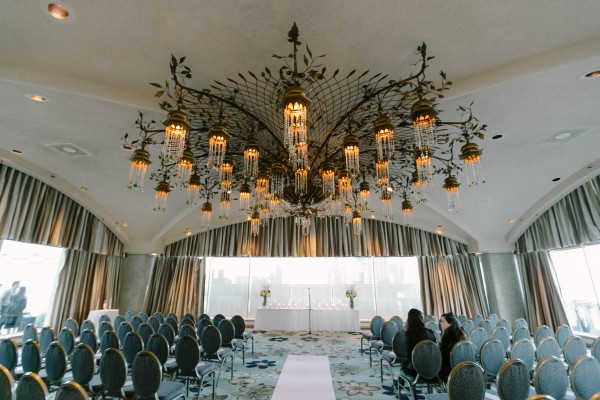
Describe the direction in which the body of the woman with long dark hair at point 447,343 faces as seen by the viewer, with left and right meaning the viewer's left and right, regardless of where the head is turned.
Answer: facing to the left of the viewer

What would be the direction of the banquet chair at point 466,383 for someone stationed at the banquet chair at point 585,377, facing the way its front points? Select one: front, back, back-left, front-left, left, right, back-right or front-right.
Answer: left

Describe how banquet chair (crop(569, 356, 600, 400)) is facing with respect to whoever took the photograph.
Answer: facing away from the viewer and to the left of the viewer

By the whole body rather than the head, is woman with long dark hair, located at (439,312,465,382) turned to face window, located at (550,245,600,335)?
no

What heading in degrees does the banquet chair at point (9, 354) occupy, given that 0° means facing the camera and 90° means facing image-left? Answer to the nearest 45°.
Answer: approximately 225°

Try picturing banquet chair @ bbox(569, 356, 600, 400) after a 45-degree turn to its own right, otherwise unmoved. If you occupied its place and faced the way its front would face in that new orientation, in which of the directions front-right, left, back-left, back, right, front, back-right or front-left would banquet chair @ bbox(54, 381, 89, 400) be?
back-left

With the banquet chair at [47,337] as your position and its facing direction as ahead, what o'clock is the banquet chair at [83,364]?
the banquet chair at [83,364] is roughly at 4 o'clock from the banquet chair at [47,337].

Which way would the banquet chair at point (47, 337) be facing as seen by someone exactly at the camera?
facing away from the viewer and to the right of the viewer

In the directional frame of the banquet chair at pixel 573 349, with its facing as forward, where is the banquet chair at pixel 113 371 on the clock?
the banquet chair at pixel 113 371 is roughly at 9 o'clock from the banquet chair at pixel 573 349.

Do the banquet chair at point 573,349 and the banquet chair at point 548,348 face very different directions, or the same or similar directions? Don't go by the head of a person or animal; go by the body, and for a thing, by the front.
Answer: same or similar directions

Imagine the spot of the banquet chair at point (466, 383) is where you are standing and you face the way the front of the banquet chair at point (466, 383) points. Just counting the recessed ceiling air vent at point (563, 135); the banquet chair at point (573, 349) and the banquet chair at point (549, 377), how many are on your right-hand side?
3

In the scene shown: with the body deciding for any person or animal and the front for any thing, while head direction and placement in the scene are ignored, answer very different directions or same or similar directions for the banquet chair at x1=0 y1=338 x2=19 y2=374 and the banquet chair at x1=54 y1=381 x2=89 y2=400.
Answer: same or similar directions

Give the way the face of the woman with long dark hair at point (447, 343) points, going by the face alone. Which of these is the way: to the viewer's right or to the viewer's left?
to the viewer's left

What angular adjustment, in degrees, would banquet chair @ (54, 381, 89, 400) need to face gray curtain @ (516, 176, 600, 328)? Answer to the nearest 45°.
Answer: approximately 45° to its right

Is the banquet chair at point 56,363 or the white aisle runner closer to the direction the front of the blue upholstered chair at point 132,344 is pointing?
the white aisle runner

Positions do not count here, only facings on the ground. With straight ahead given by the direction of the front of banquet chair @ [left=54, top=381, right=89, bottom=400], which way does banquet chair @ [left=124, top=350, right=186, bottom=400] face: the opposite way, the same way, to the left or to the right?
the same way
